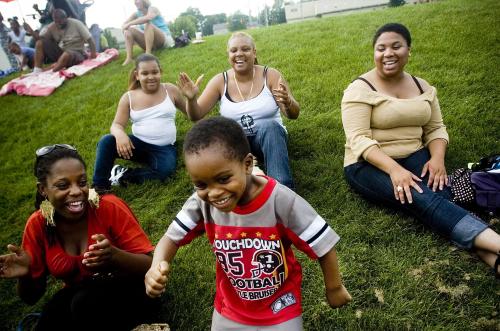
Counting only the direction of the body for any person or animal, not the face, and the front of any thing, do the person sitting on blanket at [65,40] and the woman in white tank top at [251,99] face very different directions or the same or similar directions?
same or similar directions

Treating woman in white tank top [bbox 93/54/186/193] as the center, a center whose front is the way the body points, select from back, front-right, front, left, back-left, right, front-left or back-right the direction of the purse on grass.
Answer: front-left

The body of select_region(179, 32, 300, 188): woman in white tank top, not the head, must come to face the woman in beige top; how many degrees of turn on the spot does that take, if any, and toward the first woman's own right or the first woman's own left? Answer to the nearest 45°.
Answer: approximately 45° to the first woman's own left

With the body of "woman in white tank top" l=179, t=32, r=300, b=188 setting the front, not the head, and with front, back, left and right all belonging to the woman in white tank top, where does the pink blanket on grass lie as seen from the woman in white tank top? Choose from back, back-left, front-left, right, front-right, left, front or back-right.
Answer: back-right

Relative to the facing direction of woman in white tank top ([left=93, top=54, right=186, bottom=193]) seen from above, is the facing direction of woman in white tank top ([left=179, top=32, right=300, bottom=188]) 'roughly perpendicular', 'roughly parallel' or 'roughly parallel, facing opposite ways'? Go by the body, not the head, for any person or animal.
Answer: roughly parallel

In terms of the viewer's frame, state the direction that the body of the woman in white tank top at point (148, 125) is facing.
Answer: toward the camera

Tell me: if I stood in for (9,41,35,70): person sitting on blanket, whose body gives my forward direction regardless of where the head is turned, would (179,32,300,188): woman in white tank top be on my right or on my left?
on my left

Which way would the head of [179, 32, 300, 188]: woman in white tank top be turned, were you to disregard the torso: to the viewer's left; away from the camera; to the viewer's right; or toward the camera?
toward the camera

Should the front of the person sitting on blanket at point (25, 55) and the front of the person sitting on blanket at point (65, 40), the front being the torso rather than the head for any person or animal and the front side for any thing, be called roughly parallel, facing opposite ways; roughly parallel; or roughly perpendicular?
roughly parallel

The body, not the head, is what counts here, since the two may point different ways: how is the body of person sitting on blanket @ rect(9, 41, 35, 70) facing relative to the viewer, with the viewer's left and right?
facing the viewer and to the left of the viewer

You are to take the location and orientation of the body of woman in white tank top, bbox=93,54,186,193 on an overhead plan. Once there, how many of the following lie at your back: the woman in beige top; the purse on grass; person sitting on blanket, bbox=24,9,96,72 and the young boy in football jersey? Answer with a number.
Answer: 1

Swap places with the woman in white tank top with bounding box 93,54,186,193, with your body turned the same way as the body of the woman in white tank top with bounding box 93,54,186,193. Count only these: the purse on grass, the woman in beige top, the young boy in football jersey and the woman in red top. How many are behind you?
0

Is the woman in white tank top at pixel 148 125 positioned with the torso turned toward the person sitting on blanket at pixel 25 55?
no

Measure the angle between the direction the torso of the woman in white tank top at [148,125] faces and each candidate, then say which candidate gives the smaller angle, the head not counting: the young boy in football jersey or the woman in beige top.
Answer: the young boy in football jersey

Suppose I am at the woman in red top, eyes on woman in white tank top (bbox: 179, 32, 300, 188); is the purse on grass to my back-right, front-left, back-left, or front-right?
front-right

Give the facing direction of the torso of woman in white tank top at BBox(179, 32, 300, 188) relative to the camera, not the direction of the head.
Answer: toward the camera

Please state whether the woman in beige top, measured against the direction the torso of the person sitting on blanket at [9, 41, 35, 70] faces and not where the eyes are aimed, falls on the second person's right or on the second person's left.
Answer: on the second person's left

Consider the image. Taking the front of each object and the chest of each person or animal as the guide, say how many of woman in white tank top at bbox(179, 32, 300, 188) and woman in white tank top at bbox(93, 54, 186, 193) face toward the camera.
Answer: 2

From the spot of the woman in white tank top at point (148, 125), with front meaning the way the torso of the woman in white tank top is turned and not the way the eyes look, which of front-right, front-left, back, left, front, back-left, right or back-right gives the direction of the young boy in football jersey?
front
